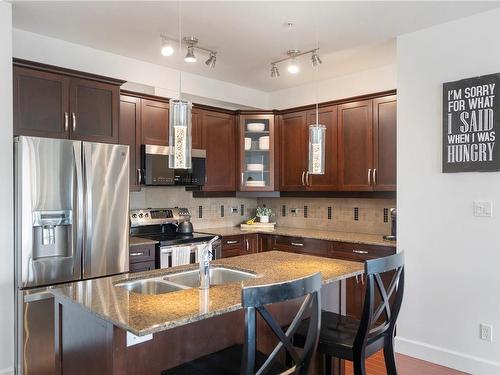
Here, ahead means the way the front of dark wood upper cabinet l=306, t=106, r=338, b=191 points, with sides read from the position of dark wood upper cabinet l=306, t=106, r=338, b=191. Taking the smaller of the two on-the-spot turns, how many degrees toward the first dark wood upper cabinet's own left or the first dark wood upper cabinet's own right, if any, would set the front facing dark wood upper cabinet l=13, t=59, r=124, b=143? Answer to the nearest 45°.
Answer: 0° — it already faces it

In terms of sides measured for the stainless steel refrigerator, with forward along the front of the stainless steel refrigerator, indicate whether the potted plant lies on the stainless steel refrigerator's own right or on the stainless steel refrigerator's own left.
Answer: on the stainless steel refrigerator's own left

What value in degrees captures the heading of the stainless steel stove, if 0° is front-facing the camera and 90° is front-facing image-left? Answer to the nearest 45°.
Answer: approximately 315°

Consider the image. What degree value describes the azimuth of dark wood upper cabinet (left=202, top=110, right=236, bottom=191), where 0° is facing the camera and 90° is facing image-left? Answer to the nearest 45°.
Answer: approximately 315°

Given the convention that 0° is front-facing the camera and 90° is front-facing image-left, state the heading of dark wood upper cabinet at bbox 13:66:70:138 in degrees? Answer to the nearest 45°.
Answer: approximately 315°

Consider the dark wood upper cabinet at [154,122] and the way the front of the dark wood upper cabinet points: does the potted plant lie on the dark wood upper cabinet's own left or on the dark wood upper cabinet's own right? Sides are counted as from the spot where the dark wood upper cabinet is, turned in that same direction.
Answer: on the dark wood upper cabinet's own left
